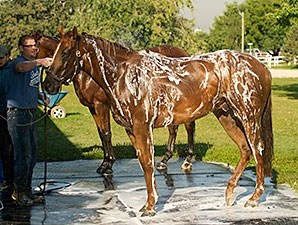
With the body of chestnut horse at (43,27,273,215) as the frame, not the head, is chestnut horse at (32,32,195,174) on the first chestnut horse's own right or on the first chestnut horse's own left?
on the first chestnut horse's own right

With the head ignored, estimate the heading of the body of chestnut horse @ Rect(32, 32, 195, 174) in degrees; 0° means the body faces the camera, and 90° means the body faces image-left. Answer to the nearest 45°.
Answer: approximately 45°

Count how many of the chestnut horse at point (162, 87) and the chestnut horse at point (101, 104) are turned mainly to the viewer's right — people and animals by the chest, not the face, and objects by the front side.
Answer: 0

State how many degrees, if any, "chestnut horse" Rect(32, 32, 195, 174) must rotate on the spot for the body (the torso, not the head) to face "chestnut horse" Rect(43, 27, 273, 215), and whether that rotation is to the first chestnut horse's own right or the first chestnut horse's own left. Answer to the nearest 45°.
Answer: approximately 45° to the first chestnut horse's own left

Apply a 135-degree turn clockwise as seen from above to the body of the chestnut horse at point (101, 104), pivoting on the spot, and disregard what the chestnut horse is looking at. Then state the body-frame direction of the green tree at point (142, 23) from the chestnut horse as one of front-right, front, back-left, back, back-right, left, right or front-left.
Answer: front

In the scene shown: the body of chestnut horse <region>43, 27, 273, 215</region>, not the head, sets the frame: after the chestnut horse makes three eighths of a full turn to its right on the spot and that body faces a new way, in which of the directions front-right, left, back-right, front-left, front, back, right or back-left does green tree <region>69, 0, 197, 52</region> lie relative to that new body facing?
front-left

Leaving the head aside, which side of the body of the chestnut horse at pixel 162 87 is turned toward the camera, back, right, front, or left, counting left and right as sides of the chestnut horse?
left
